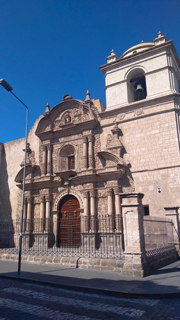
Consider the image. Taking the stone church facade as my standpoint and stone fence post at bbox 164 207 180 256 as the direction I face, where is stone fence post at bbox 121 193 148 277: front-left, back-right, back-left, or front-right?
front-right

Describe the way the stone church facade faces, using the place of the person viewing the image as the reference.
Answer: facing the viewer and to the left of the viewer

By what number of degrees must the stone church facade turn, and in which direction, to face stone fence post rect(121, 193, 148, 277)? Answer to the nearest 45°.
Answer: approximately 45° to its left

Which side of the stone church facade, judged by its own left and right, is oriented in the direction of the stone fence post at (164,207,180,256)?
left
